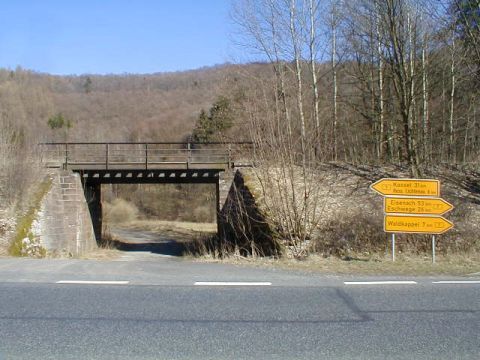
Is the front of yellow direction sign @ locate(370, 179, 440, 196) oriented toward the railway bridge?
no

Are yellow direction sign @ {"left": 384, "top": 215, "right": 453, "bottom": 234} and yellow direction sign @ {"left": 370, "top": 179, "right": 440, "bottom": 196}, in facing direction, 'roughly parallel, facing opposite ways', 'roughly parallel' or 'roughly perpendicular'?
roughly parallel

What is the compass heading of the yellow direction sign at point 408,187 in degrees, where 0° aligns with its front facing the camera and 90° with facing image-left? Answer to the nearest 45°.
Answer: approximately 0°

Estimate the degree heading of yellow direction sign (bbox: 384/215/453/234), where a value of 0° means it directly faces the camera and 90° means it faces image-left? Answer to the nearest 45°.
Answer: approximately 0°

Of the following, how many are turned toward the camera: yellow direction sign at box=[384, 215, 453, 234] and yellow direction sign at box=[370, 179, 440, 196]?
2
